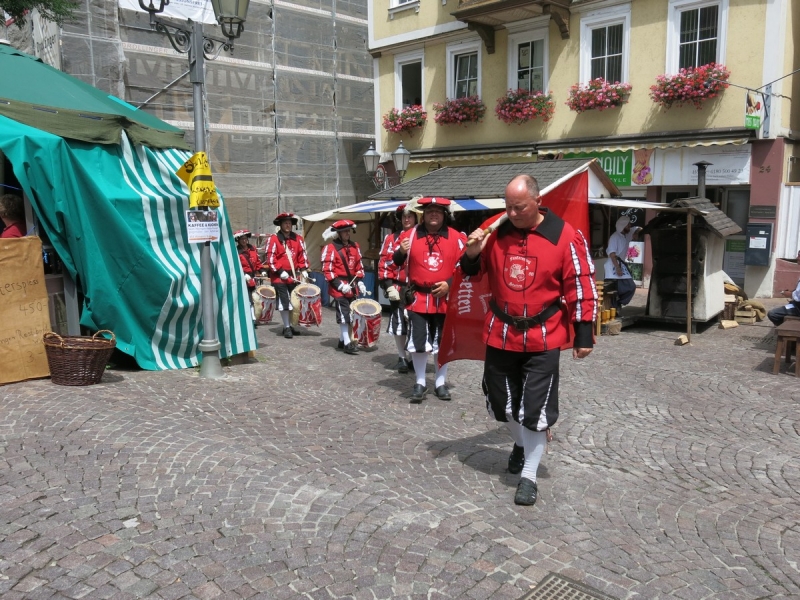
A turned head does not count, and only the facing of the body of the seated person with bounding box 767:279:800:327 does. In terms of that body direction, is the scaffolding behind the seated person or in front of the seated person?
in front

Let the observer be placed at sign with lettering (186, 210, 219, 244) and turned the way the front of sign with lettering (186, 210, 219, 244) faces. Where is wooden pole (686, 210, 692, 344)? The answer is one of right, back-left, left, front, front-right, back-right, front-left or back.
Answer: left

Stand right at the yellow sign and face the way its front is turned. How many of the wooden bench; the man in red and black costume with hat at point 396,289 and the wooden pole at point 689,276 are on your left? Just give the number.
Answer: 3

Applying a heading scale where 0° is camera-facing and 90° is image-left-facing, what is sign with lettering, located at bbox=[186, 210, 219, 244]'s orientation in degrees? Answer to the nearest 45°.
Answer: approximately 0°

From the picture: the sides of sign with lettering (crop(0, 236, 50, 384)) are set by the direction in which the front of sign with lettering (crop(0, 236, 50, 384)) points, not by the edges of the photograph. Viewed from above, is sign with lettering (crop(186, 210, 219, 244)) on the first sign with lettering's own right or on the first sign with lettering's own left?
on the first sign with lettering's own left

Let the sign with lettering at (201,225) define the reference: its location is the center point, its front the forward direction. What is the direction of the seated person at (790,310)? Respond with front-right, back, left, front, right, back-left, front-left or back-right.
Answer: left

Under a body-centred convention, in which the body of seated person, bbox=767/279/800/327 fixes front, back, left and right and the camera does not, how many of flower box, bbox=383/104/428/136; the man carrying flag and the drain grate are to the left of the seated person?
2

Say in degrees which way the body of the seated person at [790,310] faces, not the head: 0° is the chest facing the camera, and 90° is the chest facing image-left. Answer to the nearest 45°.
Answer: approximately 90°
